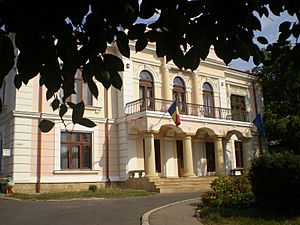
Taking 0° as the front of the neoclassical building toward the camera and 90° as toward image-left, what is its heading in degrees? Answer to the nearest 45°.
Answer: approximately 315°
